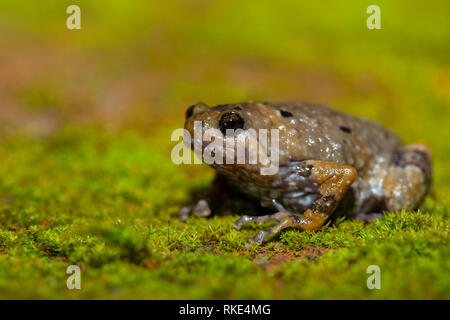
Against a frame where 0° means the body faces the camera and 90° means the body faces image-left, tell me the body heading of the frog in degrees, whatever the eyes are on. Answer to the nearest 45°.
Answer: approximately 45°
